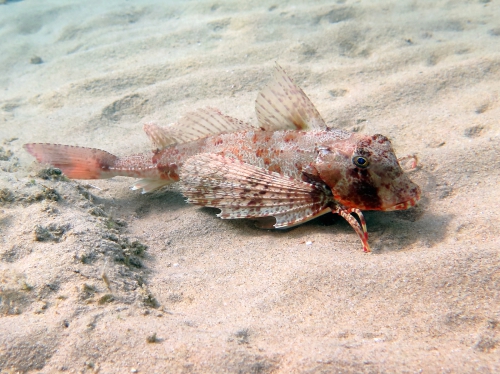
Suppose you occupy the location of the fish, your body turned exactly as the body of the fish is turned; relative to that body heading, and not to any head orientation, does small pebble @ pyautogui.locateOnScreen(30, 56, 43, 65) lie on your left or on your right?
on your left

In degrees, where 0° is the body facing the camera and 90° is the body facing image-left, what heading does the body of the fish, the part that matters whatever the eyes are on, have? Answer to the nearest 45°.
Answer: approximately 270°
